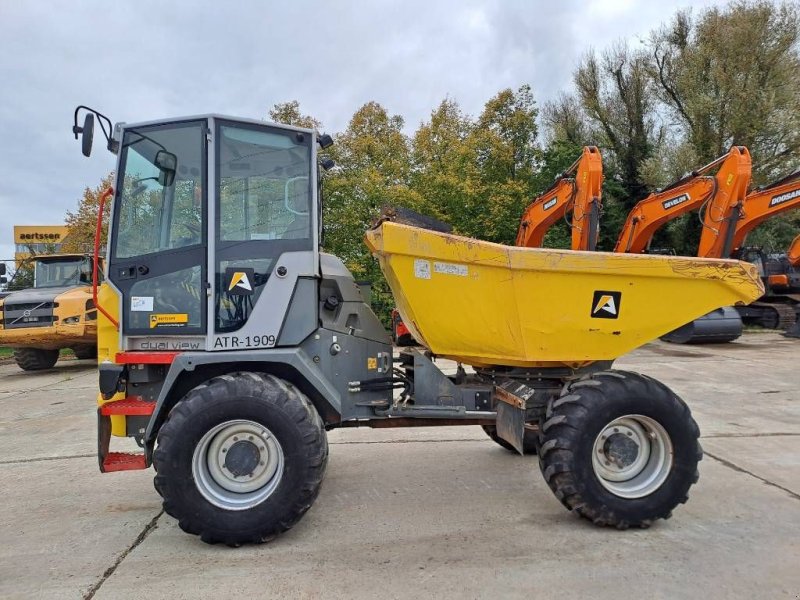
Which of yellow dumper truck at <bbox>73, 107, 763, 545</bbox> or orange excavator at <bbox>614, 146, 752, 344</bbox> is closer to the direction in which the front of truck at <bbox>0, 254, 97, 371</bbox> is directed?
the yellow dumper truck

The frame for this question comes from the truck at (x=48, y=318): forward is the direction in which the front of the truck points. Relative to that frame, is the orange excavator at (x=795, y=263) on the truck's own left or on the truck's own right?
on the truck's own left

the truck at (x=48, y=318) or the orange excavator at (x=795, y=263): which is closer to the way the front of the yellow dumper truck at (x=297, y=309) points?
the orange excavator

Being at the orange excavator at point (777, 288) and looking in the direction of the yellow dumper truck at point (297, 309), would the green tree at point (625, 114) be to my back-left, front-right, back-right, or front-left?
back-right

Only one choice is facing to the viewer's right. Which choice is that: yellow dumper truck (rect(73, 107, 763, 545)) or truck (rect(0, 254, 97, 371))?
the yellow dumper truck

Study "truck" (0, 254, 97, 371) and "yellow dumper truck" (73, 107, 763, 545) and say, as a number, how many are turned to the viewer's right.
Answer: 1

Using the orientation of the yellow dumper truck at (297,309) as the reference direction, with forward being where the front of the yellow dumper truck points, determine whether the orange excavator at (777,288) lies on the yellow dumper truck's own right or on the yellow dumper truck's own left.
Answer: on the yellow dumper truck's own left

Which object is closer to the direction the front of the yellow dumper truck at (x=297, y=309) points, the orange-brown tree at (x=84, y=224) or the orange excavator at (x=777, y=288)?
the orange excavator

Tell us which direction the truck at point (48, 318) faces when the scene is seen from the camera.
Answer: facing the viewer and to the left of the viewer

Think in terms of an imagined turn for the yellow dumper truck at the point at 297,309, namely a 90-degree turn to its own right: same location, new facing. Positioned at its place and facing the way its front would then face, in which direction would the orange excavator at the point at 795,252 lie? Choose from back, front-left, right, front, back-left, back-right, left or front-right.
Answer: back-left

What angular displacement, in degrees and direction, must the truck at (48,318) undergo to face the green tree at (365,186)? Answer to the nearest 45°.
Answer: approximately 135° to its left

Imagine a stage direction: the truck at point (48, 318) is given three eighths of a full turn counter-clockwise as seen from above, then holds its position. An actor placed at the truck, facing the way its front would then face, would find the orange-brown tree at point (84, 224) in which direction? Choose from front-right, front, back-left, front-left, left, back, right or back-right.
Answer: left

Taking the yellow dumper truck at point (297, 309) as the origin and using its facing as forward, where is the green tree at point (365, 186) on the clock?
The green tree is roughly at 9 o'clock from the yellow dumper truck.

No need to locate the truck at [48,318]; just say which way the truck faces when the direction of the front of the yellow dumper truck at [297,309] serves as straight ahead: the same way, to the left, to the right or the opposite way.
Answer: to the right

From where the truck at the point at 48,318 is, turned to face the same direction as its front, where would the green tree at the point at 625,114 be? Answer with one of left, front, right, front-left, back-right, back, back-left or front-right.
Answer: back-left

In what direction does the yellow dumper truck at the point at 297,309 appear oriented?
to the viewer's right

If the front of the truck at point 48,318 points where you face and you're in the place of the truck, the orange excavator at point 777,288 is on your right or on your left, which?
on your left
